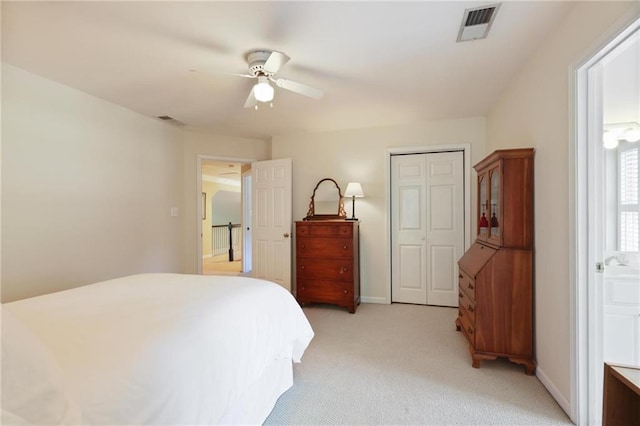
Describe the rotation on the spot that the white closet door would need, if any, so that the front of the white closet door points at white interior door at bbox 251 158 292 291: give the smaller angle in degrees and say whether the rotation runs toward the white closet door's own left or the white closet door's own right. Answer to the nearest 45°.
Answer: approximately 90° to the white closet door's own right

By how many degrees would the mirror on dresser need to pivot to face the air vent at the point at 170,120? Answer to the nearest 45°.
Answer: approximately 90° to its right

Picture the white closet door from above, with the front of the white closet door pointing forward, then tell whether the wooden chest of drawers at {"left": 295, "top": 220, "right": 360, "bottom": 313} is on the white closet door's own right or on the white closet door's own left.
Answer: on the white closet door's own right

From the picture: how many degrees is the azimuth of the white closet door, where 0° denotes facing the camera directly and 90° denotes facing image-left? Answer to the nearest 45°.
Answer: approximately 0°

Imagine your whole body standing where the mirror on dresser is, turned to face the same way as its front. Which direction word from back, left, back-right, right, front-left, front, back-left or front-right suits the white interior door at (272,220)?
right

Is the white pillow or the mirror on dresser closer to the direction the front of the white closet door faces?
the white pillow

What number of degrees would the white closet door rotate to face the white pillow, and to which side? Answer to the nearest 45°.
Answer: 0° — it already faces it

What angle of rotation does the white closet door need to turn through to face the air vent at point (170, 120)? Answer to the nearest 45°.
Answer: approximately 45° to its right

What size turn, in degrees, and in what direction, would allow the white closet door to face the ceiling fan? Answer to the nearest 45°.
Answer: approximately 45° to its right

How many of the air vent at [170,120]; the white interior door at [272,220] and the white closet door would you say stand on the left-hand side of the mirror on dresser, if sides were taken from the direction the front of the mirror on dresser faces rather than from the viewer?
1

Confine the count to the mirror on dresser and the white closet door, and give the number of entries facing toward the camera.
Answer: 2

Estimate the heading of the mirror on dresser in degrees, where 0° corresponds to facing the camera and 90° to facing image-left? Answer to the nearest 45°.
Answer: approximately 0°
